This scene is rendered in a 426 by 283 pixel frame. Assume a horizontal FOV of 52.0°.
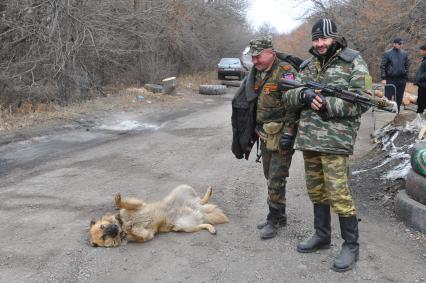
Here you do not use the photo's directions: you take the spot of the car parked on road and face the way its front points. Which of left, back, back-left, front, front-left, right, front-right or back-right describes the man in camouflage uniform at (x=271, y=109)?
front

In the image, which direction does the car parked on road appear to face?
toward the camera

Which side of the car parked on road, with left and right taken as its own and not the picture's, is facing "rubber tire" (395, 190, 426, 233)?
front

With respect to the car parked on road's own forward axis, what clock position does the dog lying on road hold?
The dog lying on road is roughly at 12 o'clock from the car parked on road.

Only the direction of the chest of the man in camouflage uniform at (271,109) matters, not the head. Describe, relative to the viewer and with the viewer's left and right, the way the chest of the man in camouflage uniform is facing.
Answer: facing the viewer and to the left of the viewer

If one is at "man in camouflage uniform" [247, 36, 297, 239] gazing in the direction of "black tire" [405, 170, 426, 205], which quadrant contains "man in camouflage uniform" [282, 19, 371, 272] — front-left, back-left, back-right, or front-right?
front-right

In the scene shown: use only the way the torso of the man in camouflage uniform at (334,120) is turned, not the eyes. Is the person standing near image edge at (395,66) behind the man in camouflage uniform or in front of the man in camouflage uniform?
behind

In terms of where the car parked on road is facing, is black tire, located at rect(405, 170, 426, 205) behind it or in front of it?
in front

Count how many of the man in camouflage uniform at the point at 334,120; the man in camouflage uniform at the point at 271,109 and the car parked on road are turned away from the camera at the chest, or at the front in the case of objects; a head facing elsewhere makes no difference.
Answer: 0

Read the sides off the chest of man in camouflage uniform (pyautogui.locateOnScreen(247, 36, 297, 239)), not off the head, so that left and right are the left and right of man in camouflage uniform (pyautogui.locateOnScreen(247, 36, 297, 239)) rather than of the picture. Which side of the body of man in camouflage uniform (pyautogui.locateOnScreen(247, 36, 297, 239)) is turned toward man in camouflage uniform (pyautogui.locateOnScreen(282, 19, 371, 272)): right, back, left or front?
left

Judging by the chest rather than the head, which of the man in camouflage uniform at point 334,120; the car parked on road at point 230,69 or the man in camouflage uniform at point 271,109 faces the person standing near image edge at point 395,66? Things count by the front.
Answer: the car parked on road

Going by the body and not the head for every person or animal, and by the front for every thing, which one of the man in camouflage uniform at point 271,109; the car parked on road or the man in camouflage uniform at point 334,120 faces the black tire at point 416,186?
the car parked on road

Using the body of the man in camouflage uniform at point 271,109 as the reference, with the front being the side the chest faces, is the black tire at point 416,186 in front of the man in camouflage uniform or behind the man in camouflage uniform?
behind

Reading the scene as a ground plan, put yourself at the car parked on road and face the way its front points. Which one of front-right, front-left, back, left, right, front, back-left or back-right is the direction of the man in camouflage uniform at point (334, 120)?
front
